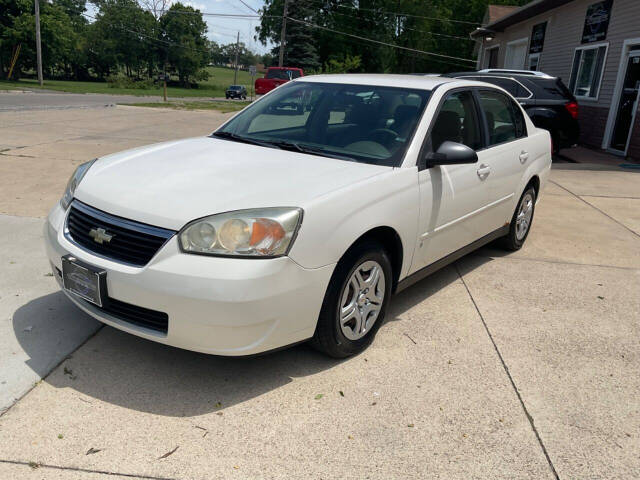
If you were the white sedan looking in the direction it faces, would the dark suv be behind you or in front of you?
behind

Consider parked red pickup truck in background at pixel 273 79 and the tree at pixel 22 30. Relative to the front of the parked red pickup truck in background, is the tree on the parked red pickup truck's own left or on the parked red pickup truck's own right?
on the parked red pickup truck's own right

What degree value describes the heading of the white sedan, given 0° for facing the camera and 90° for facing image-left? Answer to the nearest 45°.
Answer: approximately 45°

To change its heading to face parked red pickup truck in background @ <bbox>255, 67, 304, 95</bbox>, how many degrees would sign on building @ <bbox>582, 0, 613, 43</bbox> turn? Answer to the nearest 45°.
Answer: approximately 90° to its right

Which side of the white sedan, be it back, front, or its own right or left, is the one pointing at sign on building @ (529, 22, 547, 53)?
back

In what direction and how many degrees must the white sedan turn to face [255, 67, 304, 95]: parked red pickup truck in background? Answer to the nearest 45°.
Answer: approximately 135° to its right

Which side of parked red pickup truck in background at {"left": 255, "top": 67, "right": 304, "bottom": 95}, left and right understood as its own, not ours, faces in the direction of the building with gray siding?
left

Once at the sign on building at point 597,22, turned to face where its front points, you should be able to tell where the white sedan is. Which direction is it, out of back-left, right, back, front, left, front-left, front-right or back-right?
front-left

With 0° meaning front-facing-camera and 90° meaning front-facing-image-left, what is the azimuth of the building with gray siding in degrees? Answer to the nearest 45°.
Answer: approximately 45°

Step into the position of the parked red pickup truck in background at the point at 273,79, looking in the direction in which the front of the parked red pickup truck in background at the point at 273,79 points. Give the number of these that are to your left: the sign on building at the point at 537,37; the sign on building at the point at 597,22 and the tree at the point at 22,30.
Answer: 2

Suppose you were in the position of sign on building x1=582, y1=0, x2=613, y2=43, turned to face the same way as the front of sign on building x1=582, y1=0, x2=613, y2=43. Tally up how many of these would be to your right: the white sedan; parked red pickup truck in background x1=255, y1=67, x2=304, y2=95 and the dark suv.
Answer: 1
